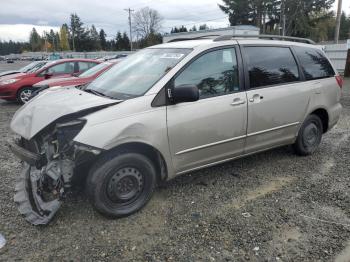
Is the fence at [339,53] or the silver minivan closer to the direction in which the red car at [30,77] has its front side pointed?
the silver minivan

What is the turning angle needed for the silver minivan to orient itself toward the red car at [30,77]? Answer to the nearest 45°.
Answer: approximately 90° to its right

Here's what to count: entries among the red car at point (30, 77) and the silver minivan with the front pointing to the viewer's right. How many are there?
0

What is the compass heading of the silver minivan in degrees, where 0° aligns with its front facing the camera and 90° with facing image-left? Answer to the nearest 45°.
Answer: approximately 45°

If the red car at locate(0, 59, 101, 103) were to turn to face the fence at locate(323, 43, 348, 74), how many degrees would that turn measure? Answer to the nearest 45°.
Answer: approximately 135° to its left

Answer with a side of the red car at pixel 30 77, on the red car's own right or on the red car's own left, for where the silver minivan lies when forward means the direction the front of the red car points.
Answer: on the red car's own left

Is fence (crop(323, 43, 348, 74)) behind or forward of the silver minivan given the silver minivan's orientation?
behind

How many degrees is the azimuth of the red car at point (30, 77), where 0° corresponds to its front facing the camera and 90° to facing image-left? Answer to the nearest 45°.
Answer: approximately 45°
